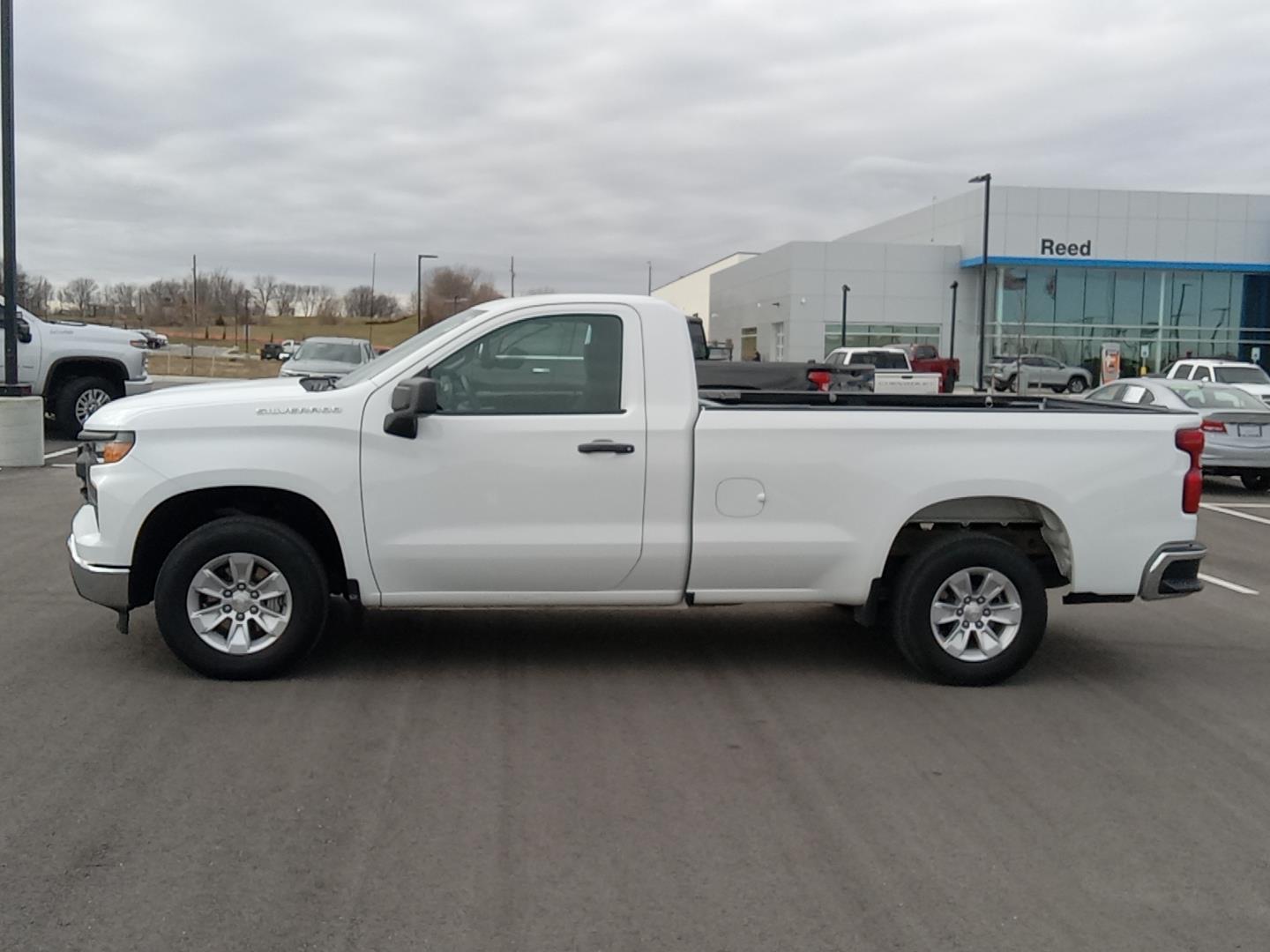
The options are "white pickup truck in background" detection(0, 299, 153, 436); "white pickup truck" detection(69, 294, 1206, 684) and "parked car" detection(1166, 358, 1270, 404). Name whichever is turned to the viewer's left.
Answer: the white pickup truck

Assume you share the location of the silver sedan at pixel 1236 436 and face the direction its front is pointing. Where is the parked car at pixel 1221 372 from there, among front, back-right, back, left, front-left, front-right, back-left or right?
front-right

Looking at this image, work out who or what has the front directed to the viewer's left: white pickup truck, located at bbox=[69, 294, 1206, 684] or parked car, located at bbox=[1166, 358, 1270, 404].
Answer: the white pickup truck

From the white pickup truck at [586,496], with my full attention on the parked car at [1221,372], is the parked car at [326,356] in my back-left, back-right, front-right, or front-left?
front-left

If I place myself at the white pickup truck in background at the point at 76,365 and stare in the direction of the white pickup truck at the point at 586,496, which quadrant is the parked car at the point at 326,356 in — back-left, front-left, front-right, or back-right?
back-left

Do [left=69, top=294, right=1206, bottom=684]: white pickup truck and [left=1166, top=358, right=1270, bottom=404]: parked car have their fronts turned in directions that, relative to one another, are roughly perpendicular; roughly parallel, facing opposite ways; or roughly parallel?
roughly perpendicular

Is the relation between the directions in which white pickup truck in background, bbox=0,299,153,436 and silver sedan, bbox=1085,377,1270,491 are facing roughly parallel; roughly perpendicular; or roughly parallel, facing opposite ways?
roughly perpendicular

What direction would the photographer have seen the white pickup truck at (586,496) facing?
facing to the left of the viewer

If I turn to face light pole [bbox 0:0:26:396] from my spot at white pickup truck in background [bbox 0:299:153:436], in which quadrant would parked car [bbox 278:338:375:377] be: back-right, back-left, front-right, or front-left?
back-left

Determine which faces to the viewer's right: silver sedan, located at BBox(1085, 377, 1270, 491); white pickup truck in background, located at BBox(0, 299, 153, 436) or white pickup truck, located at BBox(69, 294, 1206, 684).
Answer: the white pickup truck in background

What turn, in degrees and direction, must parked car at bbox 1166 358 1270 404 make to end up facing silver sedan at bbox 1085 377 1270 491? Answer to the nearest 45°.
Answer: approximately 45° to its right

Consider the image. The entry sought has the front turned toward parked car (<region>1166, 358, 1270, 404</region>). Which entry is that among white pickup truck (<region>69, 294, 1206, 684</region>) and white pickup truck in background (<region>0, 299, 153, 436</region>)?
the white pickup truck in background

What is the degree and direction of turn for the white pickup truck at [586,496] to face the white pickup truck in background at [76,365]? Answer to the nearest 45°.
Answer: approximately 45° to its right

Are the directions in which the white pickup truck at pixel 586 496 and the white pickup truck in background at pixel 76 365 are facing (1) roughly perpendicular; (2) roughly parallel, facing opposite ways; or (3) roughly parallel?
roughly parallel, facing opposite ways

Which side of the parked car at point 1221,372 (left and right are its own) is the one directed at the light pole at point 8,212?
right

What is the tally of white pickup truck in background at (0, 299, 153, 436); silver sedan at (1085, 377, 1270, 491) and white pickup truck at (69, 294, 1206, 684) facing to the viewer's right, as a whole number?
1

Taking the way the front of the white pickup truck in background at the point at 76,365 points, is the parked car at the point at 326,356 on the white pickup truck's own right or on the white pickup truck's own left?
on the white pickup truck's own left

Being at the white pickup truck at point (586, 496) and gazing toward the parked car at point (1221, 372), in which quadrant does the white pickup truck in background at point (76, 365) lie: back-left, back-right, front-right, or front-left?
front-left

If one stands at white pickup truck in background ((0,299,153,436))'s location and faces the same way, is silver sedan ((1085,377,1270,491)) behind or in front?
in front

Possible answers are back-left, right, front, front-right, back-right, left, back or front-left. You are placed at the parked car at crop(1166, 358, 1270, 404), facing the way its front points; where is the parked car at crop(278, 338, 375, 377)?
right
